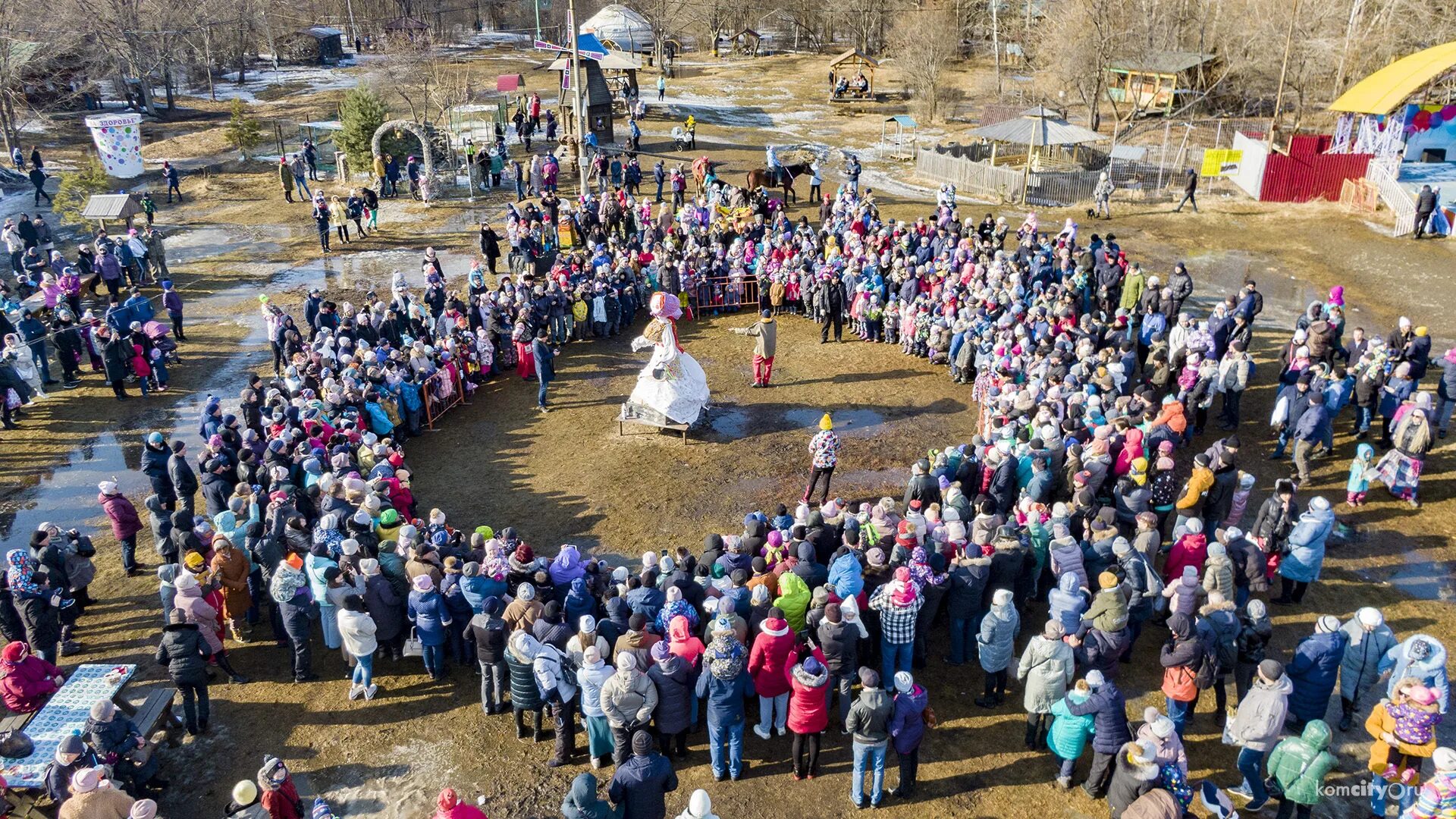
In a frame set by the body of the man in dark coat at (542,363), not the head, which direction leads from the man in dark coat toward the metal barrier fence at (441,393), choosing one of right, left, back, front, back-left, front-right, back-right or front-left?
back

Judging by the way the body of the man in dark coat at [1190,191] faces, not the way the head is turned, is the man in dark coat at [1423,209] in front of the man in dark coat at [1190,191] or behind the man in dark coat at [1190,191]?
behind

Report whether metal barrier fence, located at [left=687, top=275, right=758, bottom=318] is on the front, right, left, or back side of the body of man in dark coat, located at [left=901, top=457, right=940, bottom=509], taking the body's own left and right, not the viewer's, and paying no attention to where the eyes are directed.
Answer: front

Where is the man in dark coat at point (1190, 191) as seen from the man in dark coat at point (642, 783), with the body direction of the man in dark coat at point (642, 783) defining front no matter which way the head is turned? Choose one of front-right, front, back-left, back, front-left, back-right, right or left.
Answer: front-right

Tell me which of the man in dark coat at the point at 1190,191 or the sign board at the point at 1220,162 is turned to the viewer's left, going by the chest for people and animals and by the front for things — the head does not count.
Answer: the man in dark coat

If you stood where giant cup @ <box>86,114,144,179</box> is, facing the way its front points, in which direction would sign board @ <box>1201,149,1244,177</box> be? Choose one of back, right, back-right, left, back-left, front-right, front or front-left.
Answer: front-left

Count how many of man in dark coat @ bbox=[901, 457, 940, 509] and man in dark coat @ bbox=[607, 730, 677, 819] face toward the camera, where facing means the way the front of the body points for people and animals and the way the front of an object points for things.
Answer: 0

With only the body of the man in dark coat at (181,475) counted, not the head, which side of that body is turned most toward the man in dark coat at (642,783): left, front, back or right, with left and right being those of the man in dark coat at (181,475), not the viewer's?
right

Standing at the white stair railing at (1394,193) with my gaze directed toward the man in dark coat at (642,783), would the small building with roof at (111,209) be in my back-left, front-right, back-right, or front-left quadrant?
front-right

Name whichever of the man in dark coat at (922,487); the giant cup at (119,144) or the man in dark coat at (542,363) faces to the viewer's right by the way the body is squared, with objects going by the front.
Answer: the man in dark coat at (542,363)

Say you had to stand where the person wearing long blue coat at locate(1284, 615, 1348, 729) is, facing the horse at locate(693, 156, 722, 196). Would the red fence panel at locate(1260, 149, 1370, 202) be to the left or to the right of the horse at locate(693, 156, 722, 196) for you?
right

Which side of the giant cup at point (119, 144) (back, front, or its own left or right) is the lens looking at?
front

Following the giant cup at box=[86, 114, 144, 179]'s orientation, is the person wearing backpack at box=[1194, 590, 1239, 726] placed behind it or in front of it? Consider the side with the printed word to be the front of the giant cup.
in front

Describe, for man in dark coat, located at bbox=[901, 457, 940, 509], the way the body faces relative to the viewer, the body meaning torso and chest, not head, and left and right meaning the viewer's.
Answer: facing away from the viewer and to the left of the viewer

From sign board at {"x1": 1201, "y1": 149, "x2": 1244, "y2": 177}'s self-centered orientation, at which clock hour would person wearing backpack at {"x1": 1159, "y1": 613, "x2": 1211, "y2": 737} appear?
The person wearing backpack is roughly at 12 o'clock from the sign board.

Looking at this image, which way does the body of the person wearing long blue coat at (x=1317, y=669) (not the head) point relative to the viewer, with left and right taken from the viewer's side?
facing away from the viewer and to the left of the viewer

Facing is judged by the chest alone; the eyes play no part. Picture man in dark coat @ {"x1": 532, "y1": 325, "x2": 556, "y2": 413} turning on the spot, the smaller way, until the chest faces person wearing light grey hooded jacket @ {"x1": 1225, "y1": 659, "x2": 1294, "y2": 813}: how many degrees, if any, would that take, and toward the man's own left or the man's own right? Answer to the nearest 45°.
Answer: approximately 45° to the man's own right
